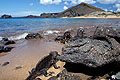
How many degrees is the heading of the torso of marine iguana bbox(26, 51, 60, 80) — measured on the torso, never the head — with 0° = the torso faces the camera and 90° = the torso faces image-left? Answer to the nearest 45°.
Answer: approximately 225°
